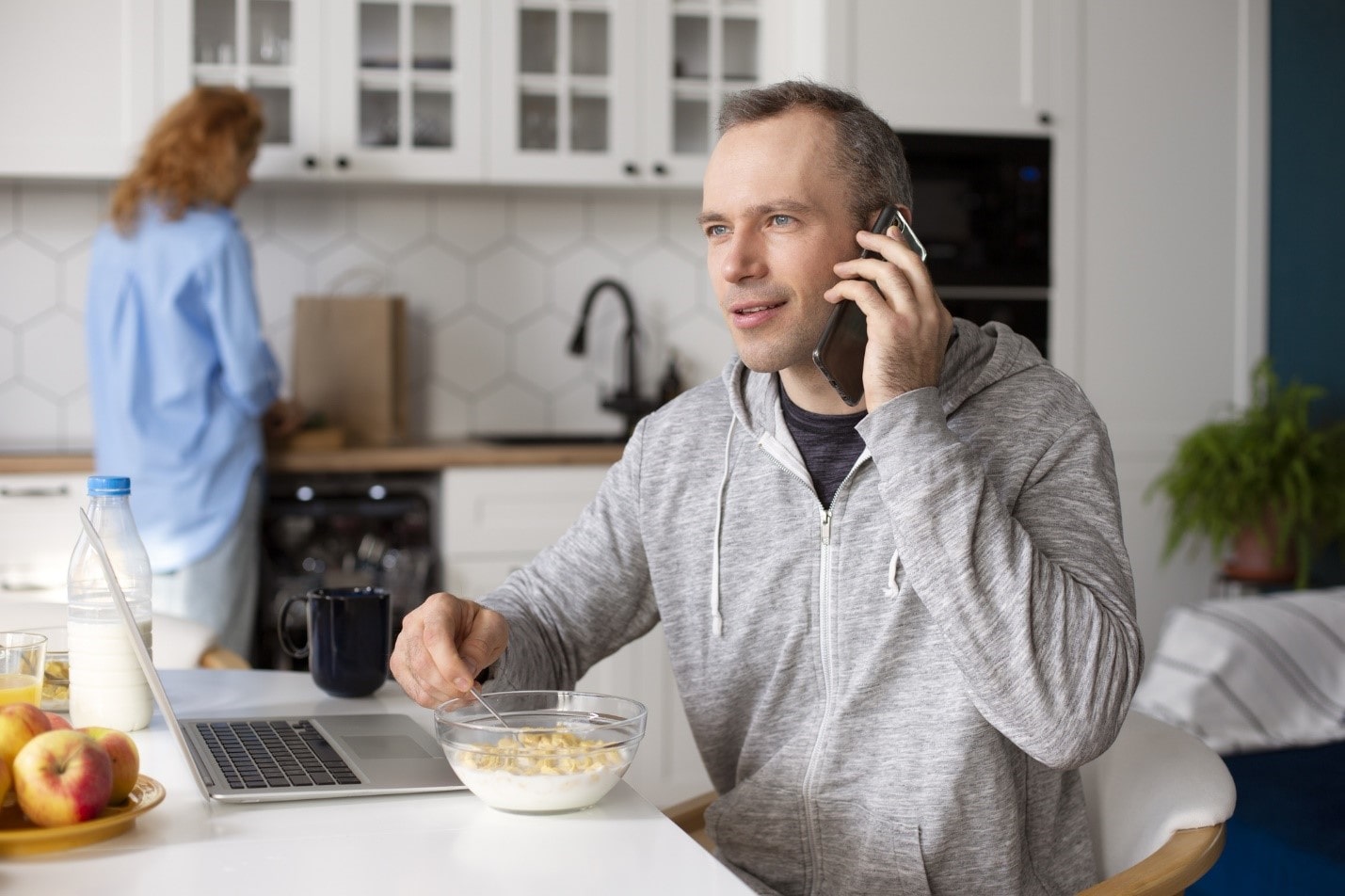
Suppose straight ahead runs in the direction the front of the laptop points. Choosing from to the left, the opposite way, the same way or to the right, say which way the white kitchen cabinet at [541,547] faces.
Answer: to the right

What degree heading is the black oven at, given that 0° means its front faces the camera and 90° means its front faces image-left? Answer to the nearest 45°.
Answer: approximately 0°

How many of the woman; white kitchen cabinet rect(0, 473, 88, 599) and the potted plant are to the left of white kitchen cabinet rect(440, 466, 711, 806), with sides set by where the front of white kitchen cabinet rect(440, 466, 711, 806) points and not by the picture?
1

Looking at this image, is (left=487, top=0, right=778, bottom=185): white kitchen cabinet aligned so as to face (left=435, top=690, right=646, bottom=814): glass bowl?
yes

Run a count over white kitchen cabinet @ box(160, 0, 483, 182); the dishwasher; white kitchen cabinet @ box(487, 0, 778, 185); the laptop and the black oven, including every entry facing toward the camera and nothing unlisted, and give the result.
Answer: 4

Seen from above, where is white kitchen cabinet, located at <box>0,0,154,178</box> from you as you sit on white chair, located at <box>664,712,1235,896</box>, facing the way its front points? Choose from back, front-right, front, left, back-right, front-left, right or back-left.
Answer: right

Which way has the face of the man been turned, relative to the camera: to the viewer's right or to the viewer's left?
to the viewer's left

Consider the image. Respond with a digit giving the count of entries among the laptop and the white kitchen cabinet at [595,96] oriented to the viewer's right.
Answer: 1

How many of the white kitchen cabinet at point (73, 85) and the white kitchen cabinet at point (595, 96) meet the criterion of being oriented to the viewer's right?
0

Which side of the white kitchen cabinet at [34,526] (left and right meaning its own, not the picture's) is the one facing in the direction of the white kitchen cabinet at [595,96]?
left

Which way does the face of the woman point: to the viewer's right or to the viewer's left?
to the viewer's right

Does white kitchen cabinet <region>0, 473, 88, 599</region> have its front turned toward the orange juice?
yes
